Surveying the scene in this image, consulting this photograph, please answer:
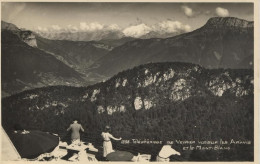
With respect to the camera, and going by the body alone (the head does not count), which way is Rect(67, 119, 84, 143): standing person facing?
away from the camera

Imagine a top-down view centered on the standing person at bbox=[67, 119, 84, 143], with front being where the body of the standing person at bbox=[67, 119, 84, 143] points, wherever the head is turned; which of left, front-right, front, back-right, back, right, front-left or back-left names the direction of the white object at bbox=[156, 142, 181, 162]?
right
